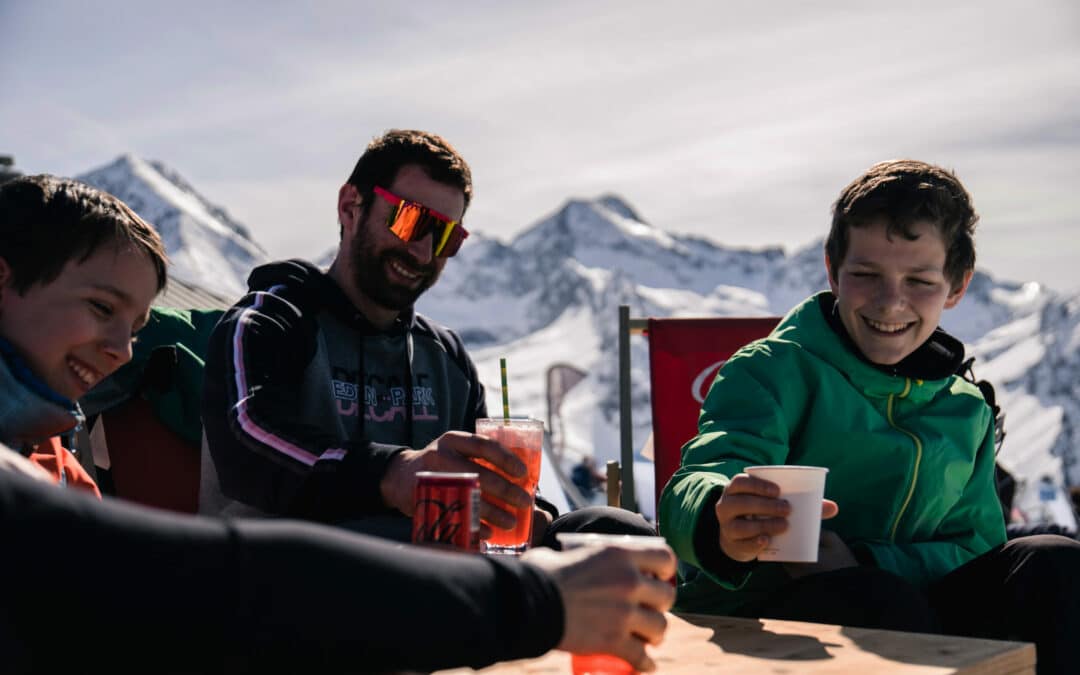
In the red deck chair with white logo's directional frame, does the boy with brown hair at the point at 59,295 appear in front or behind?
in front

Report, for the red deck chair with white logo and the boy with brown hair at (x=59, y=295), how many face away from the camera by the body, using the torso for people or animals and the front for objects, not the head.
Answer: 0

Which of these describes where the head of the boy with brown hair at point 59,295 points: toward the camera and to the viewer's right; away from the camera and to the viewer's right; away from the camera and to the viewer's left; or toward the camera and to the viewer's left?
toward the camera and to the viewer's right

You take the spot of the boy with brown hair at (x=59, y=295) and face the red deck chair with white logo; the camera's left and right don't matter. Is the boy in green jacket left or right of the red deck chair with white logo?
right

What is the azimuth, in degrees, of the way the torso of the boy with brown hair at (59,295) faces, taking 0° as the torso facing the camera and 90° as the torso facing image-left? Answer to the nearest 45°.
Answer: approximately 315°

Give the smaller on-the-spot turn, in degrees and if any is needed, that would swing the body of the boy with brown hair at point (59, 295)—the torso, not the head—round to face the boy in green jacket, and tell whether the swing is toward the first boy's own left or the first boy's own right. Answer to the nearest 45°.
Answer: approximately 45° to the first boy's own left

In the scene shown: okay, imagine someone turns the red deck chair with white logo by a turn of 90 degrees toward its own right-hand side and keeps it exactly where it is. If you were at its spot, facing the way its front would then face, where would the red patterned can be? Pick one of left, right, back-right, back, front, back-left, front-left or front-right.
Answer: left

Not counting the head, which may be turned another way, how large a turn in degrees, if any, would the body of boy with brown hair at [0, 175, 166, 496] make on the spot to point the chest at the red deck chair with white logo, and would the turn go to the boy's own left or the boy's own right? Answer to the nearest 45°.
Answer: approximately 90° to the boy's own left

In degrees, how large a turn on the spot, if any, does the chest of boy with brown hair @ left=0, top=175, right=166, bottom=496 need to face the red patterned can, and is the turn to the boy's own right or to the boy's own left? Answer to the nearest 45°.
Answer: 0° — they already face it

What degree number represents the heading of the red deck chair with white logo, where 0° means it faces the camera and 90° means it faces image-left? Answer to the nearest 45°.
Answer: approximately 0°

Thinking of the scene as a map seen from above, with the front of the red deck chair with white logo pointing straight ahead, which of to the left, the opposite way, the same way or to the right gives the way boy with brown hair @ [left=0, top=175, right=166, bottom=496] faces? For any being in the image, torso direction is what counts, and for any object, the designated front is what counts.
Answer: to the left
